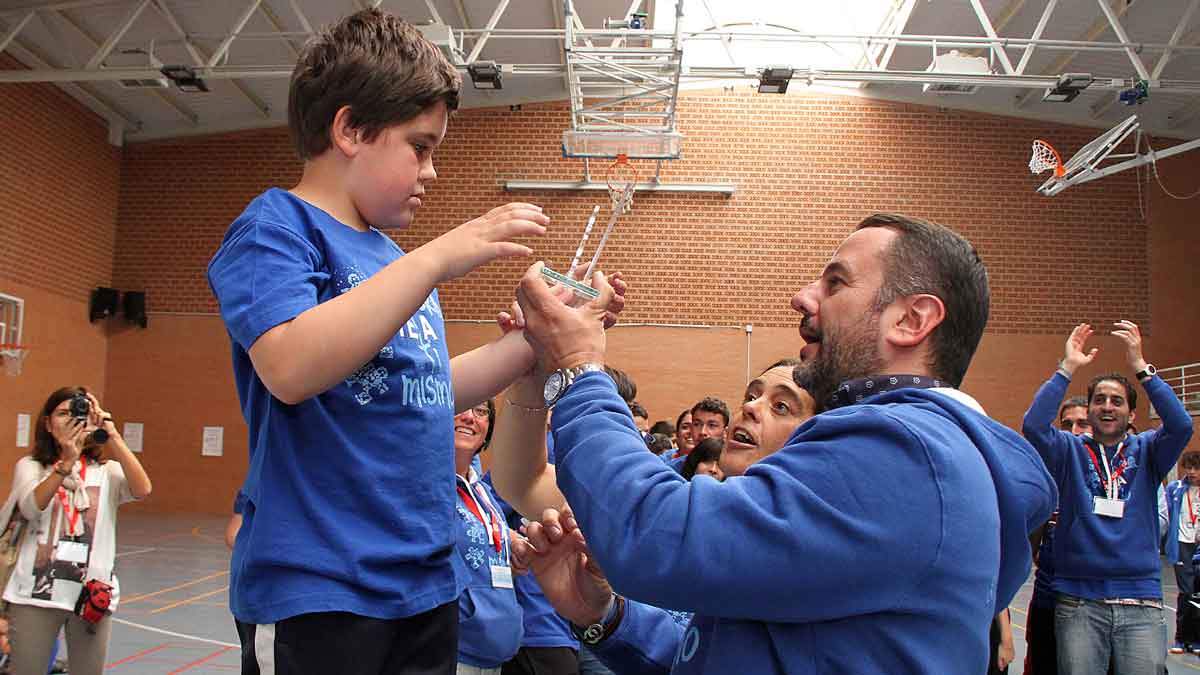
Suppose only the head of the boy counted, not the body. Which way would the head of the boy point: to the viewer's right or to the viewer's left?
to the viewer's right

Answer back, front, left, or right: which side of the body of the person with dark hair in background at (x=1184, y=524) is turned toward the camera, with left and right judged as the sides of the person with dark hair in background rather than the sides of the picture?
front

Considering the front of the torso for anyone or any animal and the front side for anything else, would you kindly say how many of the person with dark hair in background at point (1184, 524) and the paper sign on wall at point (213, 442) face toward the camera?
2

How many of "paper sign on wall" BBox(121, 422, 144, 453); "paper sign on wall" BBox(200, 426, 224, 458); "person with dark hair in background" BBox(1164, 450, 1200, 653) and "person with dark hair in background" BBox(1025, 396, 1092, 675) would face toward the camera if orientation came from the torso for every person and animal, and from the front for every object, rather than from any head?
4

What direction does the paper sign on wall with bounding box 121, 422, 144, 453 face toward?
toward the camera

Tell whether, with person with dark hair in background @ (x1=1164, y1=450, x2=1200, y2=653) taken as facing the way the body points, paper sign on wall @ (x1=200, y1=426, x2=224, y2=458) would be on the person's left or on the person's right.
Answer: on the person's right

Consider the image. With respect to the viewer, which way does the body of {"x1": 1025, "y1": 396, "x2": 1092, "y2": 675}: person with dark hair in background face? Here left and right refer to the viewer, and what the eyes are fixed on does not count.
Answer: facing the viewer

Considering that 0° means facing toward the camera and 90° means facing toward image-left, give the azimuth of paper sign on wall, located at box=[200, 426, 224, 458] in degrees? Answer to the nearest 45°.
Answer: approximately 0°

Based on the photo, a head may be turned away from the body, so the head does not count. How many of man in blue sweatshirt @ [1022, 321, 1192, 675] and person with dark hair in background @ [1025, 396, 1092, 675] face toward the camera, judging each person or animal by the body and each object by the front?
2

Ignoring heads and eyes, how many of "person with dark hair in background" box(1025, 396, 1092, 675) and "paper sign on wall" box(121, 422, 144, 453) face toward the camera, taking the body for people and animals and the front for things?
2

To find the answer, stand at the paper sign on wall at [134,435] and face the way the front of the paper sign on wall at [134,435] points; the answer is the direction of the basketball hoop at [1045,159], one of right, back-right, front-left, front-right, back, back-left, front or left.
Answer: front-left
